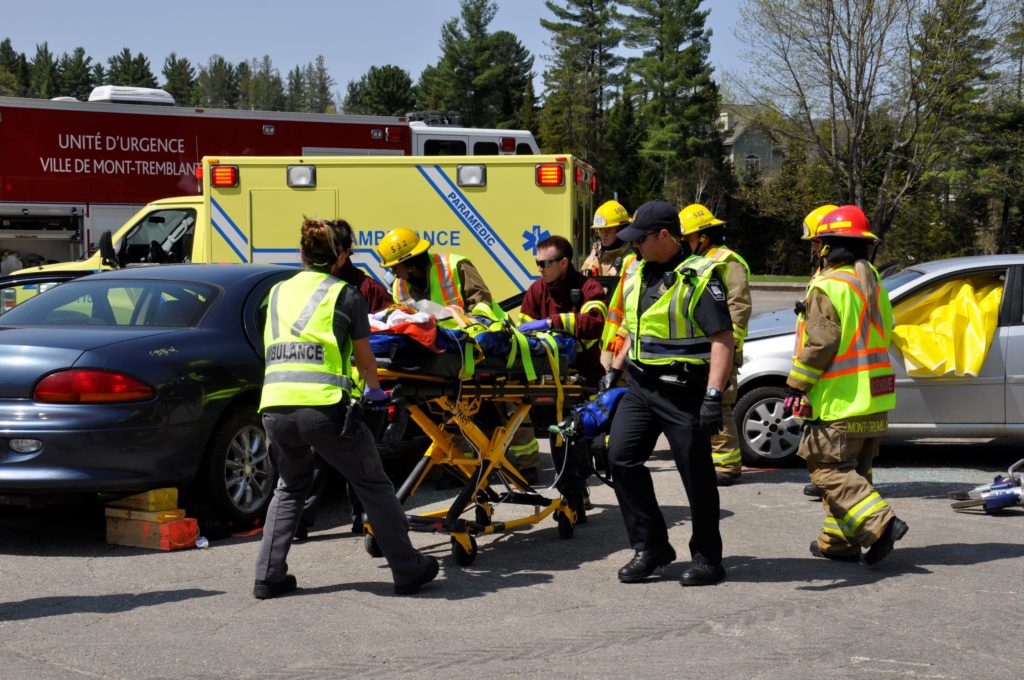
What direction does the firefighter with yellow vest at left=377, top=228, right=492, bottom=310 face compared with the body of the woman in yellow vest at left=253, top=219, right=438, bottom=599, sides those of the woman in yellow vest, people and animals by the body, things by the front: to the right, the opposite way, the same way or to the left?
the opposite way

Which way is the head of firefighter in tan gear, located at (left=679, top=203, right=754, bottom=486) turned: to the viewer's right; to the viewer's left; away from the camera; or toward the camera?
to the viewer's left

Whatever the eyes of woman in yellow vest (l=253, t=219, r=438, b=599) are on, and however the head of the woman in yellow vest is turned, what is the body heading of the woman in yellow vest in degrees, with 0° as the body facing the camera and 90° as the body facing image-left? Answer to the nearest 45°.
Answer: approximately 225°

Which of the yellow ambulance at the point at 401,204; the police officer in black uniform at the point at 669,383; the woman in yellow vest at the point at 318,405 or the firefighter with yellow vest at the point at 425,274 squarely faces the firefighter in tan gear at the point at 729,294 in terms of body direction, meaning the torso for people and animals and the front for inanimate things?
the woman in yellow vest

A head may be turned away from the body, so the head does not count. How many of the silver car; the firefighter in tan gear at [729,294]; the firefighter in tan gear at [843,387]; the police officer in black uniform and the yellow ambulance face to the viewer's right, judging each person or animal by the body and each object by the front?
0

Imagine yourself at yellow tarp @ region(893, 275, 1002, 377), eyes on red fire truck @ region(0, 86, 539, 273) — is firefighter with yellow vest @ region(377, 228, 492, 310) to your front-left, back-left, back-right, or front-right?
front-left

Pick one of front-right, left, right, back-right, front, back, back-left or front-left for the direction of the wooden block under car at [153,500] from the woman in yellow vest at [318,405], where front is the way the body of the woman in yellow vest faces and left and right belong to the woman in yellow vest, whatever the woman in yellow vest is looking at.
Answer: left

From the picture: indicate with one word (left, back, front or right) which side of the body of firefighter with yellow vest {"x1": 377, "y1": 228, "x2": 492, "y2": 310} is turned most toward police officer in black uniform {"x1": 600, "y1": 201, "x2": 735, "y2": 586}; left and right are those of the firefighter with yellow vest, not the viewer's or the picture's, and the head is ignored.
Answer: left

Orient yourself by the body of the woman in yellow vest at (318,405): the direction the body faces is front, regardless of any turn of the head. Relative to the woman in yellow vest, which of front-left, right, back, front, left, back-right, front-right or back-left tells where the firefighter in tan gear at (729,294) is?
front

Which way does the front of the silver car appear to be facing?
to the viewer's left

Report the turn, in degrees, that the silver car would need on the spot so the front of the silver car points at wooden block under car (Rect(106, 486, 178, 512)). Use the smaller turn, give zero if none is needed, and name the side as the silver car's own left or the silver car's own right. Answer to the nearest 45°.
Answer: approximately 45° to the silver car's own left

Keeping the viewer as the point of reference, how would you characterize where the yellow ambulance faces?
facing to the left of the viewer

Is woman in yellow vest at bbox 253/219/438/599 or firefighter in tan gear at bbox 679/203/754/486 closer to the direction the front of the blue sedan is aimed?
the firefighter in tan gear
